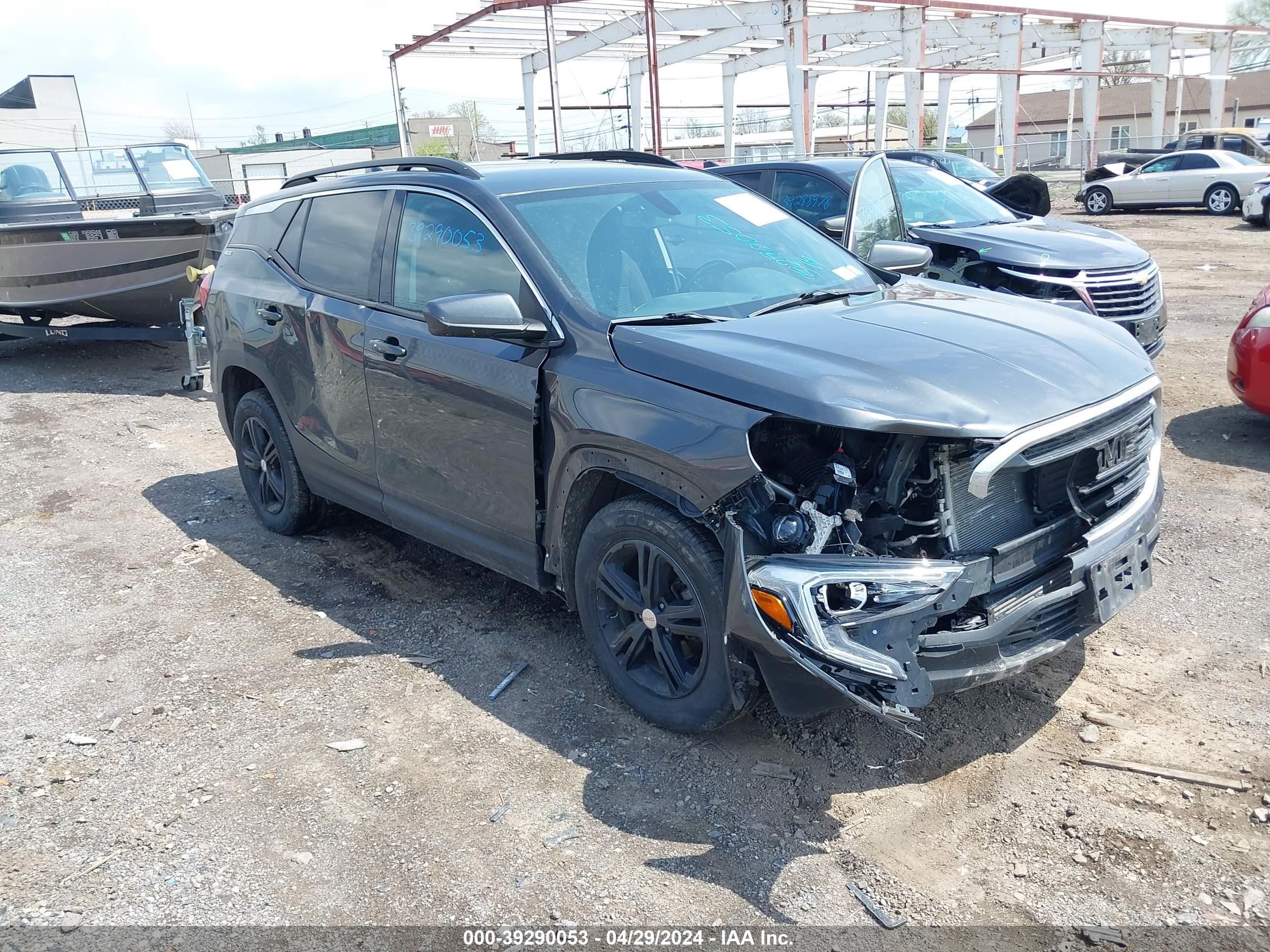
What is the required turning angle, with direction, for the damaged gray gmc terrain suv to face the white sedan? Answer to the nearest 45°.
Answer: approximately 90° to its left

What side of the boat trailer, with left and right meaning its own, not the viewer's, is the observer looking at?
right

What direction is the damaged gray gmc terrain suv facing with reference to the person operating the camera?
facing the viewer and to the right of the viewer

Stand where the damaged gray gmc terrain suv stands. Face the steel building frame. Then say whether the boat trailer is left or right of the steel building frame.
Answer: left

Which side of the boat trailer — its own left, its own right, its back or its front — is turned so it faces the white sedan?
front

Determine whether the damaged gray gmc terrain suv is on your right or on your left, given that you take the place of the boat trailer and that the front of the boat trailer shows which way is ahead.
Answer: on your right
